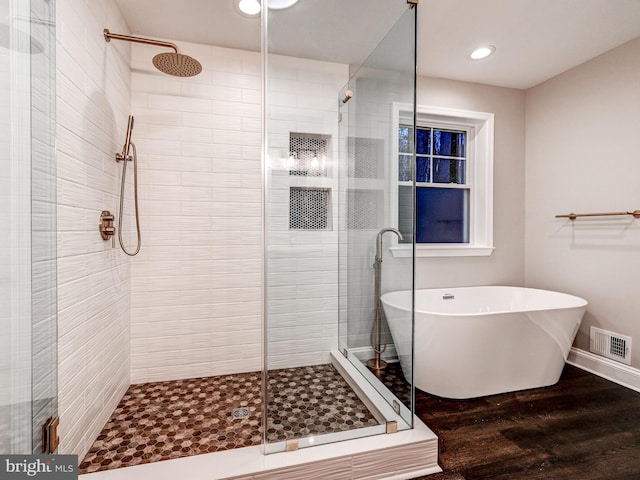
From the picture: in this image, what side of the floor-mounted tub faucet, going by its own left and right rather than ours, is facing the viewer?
right

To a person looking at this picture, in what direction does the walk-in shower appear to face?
facing the viewer

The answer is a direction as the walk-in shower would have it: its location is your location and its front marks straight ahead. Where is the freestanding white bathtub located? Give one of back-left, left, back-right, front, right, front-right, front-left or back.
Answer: left
